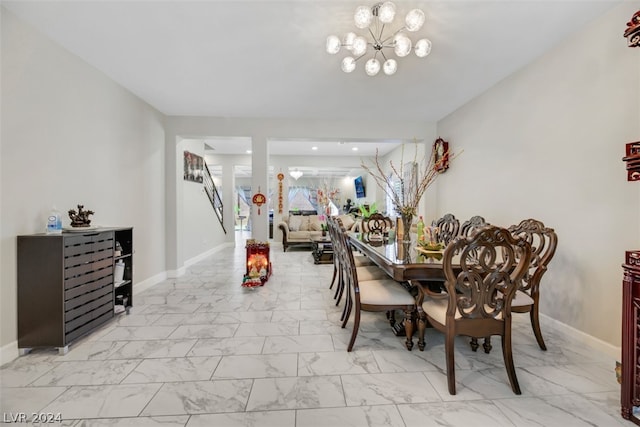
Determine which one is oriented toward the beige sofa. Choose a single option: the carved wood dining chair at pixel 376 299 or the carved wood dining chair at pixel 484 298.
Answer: the carved wood dining chair at pixel 484 298

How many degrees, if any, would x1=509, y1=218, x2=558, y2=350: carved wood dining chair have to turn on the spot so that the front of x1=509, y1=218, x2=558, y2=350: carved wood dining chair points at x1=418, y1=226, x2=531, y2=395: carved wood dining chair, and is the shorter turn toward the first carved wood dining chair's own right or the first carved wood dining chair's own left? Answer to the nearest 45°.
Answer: approximately 45° to the first carved wood dining chair's own left

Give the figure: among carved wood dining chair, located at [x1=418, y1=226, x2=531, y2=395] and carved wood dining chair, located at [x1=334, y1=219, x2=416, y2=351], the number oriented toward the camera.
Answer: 0

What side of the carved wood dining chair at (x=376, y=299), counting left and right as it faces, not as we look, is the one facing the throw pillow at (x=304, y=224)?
left

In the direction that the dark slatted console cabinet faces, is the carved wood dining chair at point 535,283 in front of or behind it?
in front

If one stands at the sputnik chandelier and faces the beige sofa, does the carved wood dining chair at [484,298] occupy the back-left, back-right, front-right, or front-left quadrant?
back-right

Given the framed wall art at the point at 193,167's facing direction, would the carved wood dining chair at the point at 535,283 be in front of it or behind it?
in front

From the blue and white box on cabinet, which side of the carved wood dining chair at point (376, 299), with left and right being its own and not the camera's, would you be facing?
back

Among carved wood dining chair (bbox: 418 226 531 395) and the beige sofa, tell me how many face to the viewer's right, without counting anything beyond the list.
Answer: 0

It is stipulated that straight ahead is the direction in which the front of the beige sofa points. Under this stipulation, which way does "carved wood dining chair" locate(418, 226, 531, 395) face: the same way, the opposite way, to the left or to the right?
the opposite way

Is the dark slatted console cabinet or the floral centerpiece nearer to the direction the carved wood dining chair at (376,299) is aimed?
the floral centerpiece

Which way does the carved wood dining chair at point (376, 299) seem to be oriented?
to the viewer's right

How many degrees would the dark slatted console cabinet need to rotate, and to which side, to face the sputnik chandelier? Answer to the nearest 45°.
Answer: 0° — it already faces it
